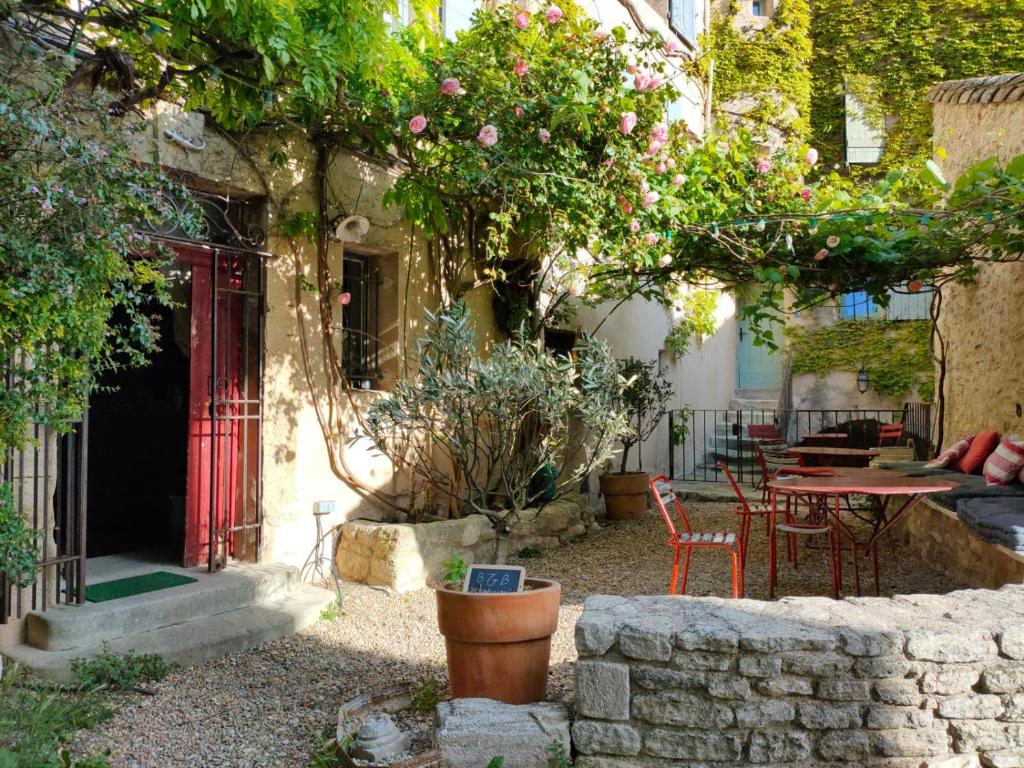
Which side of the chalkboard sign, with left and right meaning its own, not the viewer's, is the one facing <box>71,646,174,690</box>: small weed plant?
right

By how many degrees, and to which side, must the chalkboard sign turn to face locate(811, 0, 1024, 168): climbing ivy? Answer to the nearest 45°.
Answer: approximately 135° to its left

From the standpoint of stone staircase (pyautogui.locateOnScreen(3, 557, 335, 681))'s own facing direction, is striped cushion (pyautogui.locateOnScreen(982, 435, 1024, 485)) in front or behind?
in front

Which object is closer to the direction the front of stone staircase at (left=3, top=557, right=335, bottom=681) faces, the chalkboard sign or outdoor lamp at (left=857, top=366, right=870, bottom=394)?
the chalkboard sign

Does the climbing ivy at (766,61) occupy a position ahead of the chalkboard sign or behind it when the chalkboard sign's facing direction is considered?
behind

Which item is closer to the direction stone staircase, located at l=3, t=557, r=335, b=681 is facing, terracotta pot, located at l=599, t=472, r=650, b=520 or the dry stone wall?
the dry stone wall

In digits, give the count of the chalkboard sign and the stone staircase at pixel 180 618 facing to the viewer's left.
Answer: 0

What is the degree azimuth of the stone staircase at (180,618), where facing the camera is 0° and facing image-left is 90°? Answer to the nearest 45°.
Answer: approximately 315°

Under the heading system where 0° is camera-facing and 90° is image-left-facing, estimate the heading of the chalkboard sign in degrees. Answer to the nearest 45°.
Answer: approximately 0°

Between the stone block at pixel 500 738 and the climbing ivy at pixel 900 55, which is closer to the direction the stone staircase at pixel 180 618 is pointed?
the stone block
